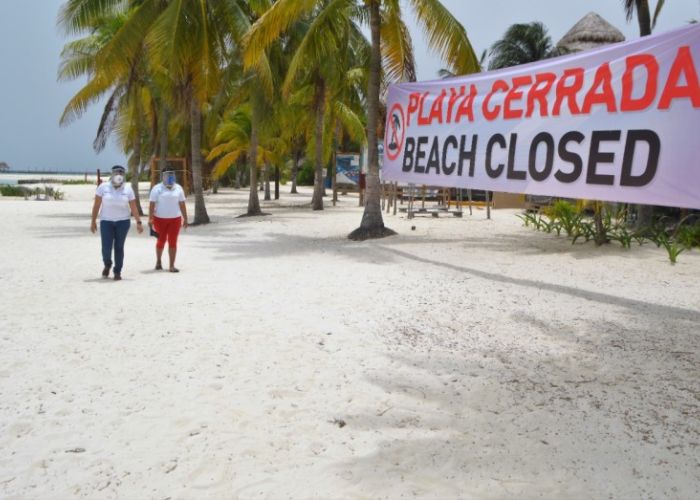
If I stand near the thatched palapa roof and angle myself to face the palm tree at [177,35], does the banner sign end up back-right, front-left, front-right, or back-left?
front-left

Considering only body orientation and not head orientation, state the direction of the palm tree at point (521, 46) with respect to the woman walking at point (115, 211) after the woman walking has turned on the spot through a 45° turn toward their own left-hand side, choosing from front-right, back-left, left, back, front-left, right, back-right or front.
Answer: left

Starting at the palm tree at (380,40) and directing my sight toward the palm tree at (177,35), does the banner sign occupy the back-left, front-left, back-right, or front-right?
back-left

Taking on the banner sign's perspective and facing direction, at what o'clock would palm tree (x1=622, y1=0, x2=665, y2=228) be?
The palm tree is roughly at 5 o'clock from the banner sign.

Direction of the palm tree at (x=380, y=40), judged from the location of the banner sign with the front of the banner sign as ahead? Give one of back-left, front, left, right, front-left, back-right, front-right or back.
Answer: right

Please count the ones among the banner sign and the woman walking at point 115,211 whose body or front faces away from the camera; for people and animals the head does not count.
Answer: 0

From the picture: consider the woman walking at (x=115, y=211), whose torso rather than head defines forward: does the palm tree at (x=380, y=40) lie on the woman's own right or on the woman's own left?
on the woman's own left

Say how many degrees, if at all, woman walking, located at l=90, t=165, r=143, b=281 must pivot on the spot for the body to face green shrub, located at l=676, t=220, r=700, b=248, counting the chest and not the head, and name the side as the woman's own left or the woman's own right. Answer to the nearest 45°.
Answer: approximately 90° to the woman's own left

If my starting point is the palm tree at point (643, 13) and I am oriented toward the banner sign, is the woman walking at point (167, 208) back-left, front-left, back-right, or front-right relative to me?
front-right

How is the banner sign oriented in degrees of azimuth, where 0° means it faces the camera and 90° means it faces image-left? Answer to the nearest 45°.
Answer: approximately 45°

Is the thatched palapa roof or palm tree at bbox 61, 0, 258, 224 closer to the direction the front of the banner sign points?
the palm tree

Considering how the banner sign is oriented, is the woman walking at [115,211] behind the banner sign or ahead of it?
ahead

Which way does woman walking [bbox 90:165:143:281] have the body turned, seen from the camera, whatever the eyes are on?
toward the camera

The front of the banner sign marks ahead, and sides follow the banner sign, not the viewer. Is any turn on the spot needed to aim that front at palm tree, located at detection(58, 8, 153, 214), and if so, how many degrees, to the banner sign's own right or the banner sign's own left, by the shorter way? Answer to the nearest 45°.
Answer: approximately 90° to the banner sign's own right
